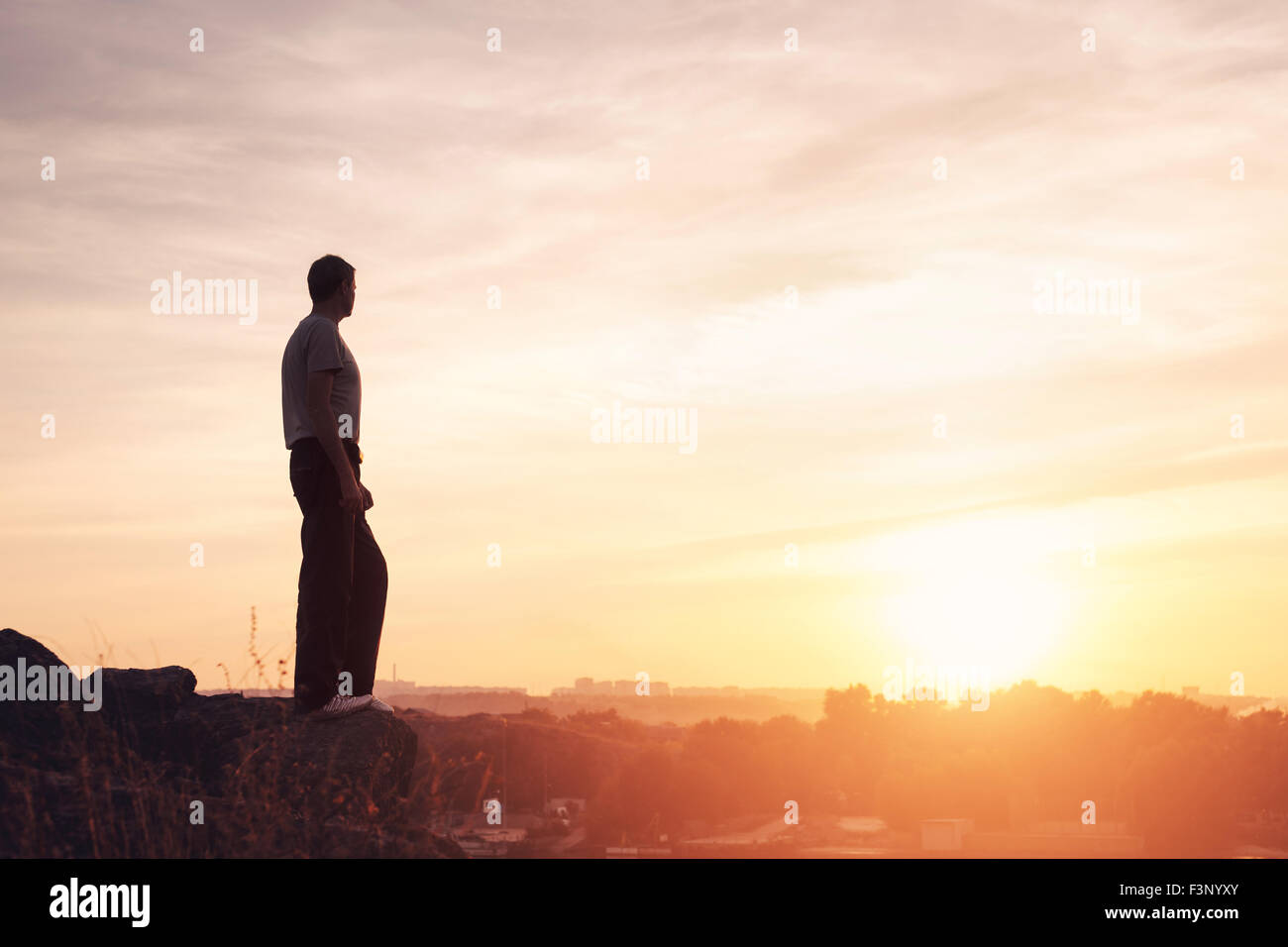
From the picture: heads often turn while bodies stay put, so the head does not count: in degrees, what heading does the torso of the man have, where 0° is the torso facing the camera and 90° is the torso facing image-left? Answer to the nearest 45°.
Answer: approximately 270°
